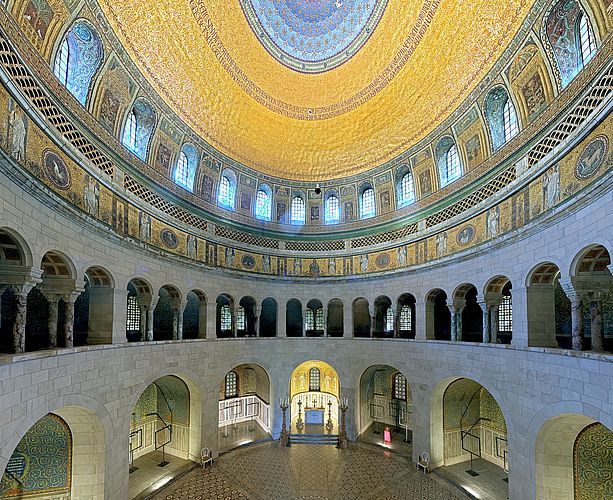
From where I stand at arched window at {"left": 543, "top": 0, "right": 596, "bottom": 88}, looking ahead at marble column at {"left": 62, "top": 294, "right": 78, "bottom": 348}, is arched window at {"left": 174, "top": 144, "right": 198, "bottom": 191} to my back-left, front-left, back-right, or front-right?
front-right

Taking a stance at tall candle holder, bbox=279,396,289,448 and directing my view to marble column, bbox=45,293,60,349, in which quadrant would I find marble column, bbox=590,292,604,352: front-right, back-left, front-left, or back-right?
front-left

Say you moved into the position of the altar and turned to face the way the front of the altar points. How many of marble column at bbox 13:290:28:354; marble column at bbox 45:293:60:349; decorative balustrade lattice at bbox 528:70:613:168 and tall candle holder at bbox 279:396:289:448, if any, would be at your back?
0

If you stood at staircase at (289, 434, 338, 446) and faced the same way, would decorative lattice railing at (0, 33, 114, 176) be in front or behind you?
in front

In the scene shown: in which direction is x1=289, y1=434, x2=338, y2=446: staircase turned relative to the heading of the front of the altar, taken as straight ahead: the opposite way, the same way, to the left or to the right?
the same way

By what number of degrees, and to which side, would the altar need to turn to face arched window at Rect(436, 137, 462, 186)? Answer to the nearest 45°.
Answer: approximately 45° to its left

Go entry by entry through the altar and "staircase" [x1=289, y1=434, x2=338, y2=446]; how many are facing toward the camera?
2

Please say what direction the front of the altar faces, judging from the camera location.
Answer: facing the viewer

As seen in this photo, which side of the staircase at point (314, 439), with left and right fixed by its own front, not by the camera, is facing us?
front
